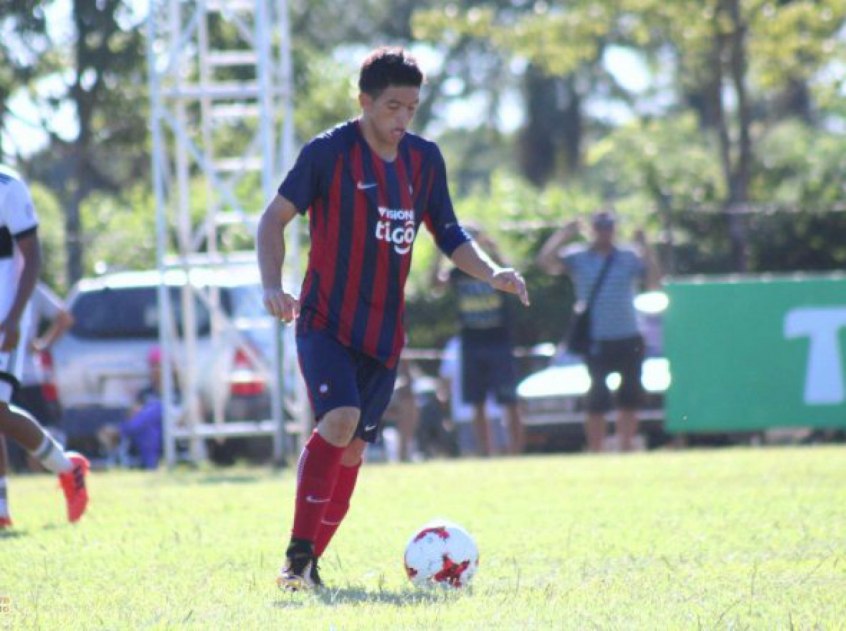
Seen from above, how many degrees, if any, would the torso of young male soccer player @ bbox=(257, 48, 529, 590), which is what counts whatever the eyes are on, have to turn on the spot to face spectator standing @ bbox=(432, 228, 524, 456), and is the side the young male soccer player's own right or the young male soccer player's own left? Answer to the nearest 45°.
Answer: approximately 135° to the young male soccer player's own left

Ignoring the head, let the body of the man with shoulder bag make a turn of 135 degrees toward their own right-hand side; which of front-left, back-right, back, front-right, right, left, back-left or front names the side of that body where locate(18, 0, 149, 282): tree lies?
front

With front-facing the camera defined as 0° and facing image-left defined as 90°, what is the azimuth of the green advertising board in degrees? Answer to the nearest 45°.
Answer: approximately 0°

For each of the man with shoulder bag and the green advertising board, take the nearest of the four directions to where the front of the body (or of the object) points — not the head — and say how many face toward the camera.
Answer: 2

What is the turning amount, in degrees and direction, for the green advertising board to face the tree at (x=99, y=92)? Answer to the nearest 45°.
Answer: approximately 135° to its right

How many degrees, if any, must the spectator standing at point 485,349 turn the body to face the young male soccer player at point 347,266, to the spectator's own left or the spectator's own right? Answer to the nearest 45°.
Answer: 0° — they already face them

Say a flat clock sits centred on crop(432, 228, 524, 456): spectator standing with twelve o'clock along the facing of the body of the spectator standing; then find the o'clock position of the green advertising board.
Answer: The green advertising board is roughly at 9 o'clock from the spectator standing.

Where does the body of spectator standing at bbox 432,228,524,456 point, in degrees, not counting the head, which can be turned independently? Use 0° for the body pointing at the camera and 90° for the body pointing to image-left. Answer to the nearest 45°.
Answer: approximately 0°

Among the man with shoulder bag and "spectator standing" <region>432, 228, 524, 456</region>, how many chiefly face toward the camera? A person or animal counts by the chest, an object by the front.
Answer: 2

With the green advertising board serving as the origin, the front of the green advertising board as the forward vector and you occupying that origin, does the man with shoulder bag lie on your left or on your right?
on your right

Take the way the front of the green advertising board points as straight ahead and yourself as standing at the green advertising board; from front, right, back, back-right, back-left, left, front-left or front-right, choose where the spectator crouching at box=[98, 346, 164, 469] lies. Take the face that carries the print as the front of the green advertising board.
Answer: right
